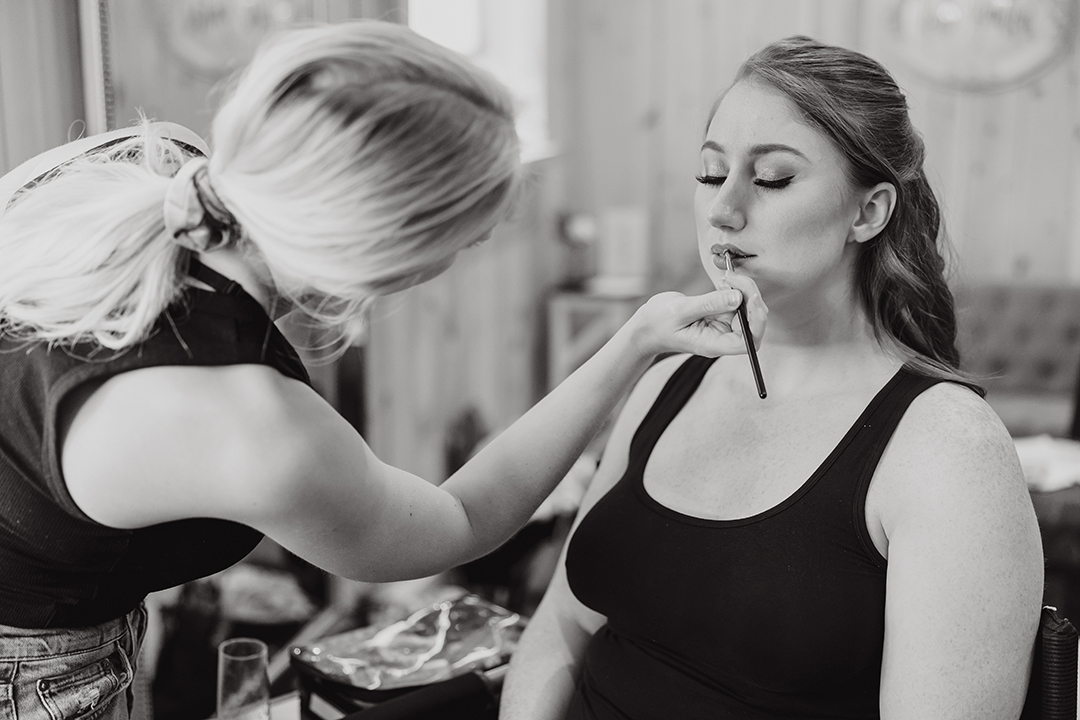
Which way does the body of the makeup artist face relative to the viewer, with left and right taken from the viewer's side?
facing away from the viewer and to the right of the viewer

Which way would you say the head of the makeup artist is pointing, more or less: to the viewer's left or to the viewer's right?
to the viewer's right

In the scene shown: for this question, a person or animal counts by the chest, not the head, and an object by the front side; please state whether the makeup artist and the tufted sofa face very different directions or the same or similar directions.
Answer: very different directions

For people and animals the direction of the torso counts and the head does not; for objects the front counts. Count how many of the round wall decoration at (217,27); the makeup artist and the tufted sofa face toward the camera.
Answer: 2

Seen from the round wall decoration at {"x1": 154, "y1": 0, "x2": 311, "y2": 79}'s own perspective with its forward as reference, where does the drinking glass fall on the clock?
The drinking glass is roughly at 12 o'clock from the round wall decoration.

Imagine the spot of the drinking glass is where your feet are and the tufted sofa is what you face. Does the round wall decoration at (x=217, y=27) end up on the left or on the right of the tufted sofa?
left
